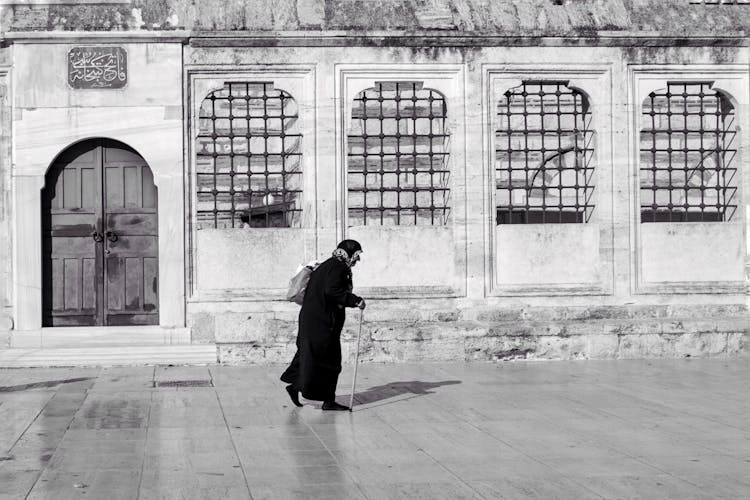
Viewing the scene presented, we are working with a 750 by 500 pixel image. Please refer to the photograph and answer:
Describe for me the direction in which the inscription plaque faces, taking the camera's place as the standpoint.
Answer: facing the viewer

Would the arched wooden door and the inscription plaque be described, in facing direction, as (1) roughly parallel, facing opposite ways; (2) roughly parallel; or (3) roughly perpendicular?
roughly parallel

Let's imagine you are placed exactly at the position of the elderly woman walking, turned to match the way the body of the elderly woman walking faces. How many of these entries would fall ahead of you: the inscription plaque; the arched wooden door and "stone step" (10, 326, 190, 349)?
0

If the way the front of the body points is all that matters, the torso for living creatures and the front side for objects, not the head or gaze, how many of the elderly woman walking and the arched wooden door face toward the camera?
1

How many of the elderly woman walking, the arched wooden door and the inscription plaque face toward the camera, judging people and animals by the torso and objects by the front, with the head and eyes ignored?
2

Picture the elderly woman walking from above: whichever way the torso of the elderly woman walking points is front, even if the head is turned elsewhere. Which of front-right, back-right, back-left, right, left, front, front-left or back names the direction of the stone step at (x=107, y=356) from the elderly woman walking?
back-left

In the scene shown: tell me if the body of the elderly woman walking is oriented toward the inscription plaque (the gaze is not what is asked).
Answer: no

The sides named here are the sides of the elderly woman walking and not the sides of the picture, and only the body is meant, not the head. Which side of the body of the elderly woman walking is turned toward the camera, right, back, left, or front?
right

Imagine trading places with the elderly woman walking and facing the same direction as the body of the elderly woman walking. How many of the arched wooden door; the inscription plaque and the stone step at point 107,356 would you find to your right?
0

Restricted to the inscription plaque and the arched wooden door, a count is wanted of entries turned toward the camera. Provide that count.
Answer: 2

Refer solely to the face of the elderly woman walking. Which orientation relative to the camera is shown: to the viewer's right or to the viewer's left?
to the viewer's right

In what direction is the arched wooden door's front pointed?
toward the camera

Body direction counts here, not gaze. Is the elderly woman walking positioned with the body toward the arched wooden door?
no

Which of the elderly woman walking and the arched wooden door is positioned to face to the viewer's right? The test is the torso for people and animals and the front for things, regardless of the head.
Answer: the elderly woman walking
